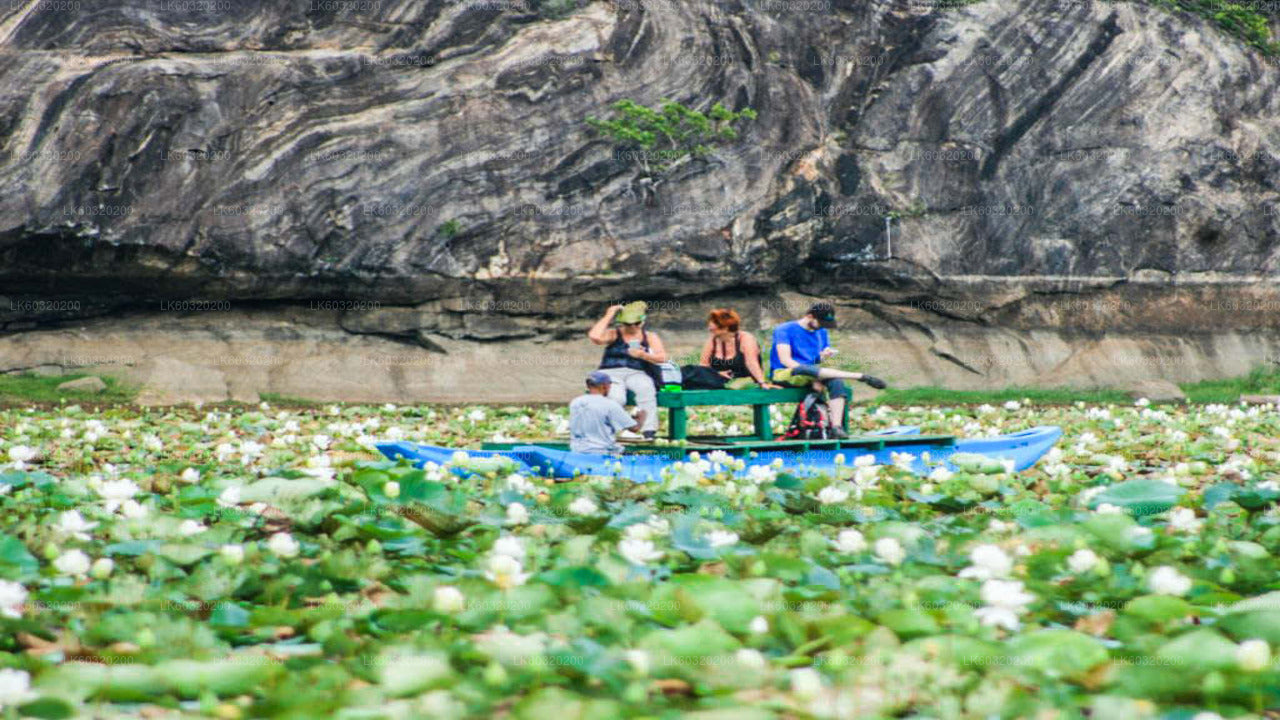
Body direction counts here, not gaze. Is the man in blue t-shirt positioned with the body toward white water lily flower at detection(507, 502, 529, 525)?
no

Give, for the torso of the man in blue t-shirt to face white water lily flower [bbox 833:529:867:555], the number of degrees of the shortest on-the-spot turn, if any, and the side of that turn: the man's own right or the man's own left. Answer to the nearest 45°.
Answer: approximately 45° to the man's own right

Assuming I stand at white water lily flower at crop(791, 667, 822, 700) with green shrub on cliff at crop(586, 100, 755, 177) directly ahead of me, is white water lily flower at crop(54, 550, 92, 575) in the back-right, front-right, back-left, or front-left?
front-left

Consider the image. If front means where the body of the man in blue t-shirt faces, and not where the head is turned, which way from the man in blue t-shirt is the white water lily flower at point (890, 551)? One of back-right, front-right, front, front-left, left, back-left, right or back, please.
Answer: front-right

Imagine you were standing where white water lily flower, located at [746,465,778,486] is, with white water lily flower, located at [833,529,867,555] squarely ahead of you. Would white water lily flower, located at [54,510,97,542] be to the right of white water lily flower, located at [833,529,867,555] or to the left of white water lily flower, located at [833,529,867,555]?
right

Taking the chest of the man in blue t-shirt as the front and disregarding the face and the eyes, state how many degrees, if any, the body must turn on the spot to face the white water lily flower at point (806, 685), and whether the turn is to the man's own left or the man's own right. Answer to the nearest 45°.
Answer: approximately 45° to the man's own right

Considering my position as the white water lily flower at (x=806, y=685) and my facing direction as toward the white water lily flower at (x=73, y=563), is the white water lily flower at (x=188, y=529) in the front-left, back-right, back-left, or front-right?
front-right

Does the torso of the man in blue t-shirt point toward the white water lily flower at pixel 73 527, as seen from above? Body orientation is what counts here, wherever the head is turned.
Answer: no

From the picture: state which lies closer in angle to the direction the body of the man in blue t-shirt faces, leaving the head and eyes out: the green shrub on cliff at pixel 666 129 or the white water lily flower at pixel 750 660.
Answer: the white water lily flower
